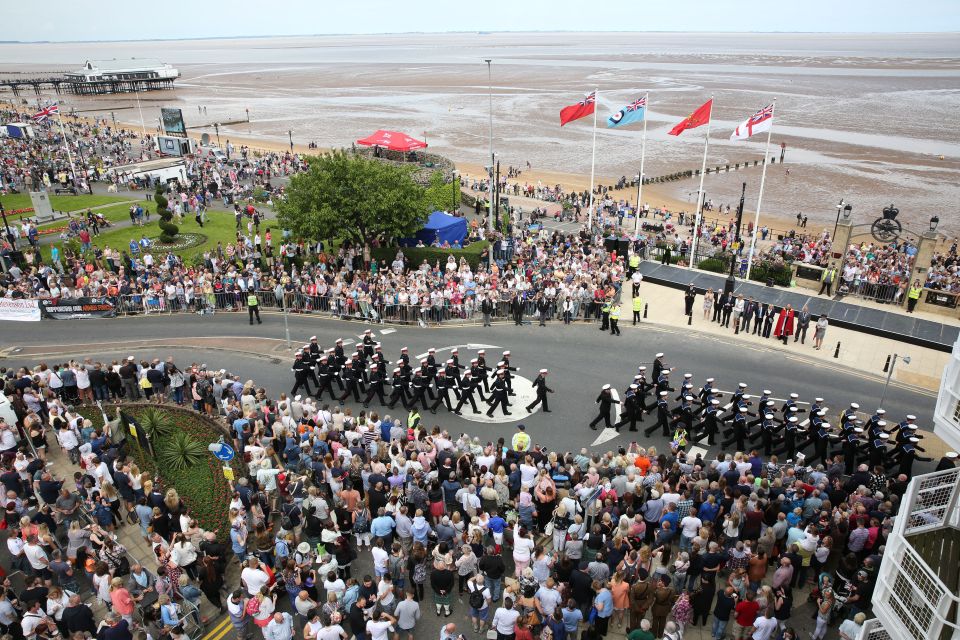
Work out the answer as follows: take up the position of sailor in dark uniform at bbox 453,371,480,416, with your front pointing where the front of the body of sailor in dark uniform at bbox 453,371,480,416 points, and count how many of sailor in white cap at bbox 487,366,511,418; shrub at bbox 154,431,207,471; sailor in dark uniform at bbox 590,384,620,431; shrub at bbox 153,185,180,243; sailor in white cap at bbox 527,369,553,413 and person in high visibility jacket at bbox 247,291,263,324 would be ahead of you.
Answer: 3

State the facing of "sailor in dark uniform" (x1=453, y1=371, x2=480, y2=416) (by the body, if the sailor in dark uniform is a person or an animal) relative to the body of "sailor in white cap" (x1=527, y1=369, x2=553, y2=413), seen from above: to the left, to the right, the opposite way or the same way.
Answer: the same way

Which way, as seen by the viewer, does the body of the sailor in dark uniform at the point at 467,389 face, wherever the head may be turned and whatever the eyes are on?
to the viewer's right

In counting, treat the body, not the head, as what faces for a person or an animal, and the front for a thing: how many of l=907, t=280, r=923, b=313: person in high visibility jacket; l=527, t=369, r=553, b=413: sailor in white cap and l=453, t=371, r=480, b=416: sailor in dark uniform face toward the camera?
1

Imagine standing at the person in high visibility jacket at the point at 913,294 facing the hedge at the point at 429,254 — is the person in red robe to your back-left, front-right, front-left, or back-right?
front-left

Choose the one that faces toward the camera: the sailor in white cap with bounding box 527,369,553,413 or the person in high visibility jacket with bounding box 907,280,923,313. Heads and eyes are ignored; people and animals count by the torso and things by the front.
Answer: the person in high visibility jacket

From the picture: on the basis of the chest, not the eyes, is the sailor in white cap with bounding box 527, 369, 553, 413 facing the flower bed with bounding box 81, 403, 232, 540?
no

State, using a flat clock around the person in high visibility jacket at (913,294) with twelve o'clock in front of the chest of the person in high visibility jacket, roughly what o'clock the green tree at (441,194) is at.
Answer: The green tree is roughly at 3 o'clock from the person in high visibility jacket.

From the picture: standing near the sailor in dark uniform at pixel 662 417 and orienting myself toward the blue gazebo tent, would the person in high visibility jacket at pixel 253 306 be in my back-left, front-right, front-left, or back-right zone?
front-left

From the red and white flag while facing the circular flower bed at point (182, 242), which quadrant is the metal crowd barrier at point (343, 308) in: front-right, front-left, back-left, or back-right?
front-left

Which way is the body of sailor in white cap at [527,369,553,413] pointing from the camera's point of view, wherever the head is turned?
to the viewer's right

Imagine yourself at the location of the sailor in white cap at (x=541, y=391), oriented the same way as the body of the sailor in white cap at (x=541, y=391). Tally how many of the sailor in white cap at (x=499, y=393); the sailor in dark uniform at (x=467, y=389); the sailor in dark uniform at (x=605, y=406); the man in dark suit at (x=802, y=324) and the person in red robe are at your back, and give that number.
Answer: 2

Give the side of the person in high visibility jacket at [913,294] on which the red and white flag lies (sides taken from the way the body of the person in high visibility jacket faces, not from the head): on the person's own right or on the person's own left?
on the person's own right

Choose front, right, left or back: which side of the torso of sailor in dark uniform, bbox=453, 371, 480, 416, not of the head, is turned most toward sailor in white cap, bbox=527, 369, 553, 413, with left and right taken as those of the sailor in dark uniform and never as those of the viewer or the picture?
front

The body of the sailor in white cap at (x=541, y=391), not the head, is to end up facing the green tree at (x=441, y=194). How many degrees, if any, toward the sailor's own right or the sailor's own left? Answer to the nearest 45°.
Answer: approximately 90° to the sailor's own left

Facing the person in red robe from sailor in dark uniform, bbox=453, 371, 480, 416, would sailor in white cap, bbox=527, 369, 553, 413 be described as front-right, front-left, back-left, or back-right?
front-right

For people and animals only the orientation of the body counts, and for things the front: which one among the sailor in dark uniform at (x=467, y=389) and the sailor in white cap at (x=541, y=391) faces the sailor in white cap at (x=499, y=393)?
the sailor in dark uniform

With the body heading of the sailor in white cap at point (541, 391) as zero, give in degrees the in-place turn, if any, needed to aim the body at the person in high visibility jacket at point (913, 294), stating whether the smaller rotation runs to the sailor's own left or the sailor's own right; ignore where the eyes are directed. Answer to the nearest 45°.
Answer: approximately 45° to the sailor's own left

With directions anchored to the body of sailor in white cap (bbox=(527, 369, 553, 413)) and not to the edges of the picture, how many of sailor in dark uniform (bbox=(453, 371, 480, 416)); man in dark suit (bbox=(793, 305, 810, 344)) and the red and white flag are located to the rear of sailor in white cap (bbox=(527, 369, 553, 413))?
1
